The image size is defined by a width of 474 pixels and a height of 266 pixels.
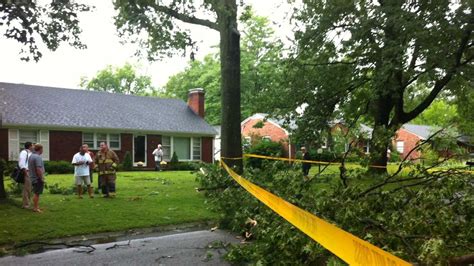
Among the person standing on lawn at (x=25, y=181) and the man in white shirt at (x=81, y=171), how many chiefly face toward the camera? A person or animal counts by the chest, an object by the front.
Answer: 1

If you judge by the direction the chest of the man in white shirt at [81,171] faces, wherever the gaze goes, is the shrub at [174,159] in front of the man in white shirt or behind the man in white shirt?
behind

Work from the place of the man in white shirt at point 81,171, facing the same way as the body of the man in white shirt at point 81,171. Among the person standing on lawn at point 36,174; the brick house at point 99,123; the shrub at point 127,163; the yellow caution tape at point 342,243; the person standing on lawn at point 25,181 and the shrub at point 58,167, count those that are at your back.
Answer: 3

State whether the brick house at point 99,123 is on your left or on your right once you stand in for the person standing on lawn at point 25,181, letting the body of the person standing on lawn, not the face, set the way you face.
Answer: on your left

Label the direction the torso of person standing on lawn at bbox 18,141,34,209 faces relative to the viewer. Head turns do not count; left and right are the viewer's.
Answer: facing to the right of the viewer

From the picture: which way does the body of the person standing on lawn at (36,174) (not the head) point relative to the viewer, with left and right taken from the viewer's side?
facing to the right of the viewer

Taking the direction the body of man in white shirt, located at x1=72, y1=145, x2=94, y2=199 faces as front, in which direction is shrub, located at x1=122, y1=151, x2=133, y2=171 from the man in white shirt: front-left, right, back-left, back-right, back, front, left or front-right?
back

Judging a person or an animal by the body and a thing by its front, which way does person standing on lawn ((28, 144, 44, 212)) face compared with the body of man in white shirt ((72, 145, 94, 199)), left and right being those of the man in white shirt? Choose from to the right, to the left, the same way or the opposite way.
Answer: to the left
